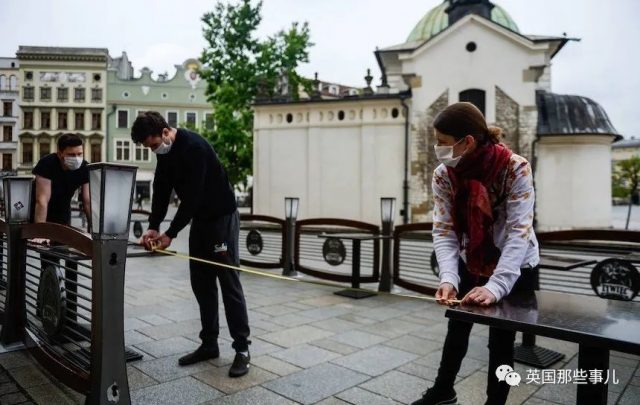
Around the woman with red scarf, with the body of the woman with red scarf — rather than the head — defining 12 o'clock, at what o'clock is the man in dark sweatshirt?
The man in dark sweatshirt is roughly at 2 o'clock from the woman with red scarf.

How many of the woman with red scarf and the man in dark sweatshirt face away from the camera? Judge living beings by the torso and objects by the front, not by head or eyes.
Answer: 0

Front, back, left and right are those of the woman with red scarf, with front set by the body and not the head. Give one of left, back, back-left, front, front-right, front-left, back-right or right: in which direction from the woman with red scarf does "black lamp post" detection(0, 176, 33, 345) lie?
front-right

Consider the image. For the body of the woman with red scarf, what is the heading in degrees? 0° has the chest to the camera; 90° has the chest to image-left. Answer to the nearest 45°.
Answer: approximately 45°

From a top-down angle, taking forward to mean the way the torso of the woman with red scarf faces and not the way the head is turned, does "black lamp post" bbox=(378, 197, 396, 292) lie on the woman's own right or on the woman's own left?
on the woman's own right

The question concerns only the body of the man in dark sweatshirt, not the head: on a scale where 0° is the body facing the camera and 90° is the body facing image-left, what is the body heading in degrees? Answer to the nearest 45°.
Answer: approximately 45°

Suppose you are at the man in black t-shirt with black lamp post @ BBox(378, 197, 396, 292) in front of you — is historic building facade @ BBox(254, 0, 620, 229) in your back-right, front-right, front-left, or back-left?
front-left

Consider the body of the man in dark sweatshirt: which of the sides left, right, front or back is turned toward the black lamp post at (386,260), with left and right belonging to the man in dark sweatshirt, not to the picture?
back

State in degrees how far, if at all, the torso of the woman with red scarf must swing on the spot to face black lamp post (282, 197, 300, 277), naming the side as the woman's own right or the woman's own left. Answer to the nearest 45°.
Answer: approximately 90° to the woman's own right

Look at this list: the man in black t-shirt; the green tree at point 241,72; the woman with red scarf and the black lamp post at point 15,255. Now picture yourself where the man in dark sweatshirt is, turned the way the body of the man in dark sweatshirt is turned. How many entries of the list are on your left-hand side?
1
